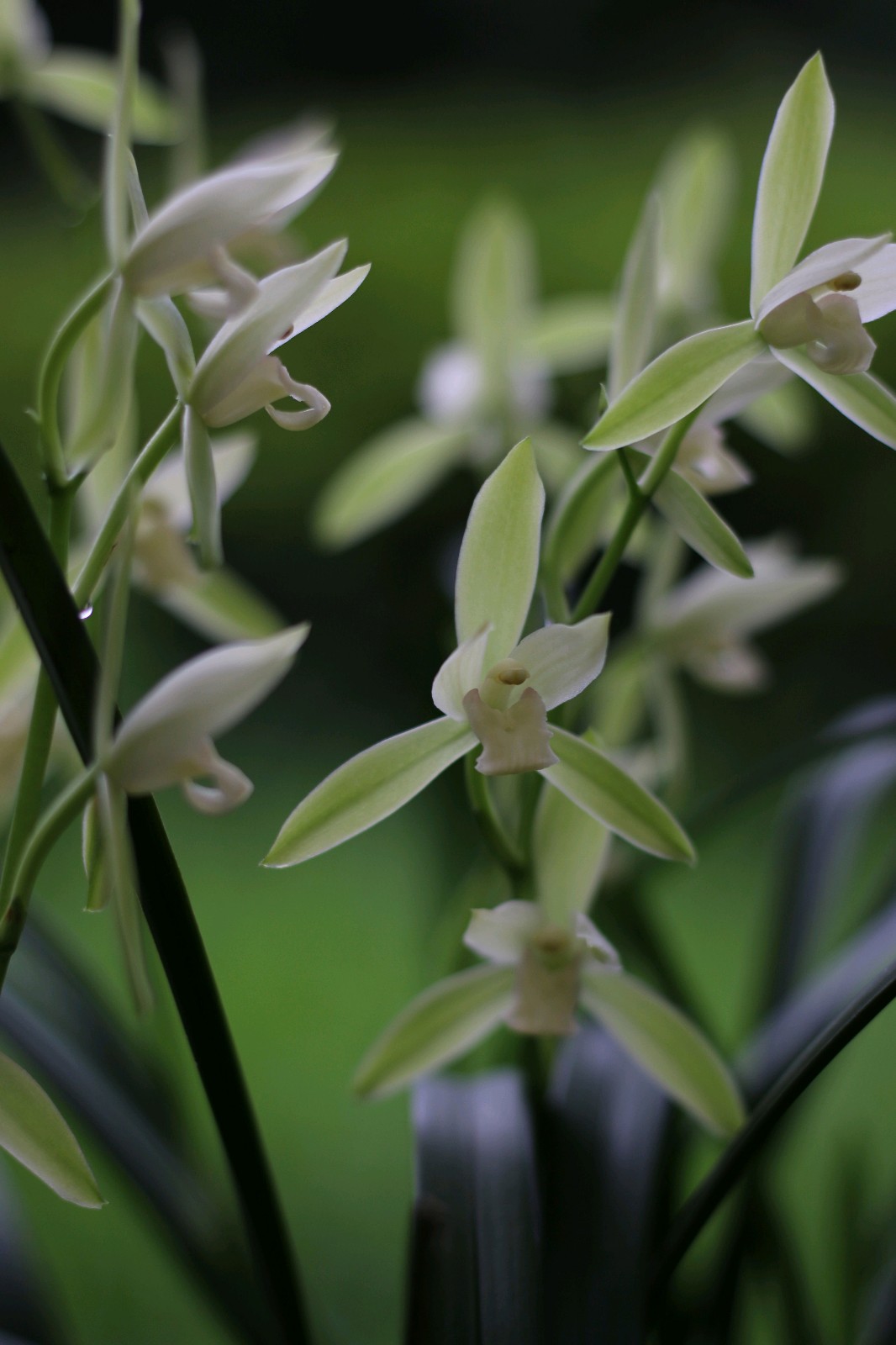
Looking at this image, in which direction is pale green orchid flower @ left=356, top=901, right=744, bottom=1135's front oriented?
toward the camera

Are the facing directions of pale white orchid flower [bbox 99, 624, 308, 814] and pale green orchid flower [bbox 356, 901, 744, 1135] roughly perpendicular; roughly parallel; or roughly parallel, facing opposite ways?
roughly perpendicular

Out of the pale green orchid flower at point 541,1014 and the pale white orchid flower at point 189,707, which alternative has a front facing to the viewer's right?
the pale white orchid flower at point 189,707

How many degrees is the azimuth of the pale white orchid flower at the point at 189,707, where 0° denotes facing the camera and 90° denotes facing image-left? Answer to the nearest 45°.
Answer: approximately 270°

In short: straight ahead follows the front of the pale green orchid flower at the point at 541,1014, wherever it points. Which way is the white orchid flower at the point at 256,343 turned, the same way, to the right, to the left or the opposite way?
to the left

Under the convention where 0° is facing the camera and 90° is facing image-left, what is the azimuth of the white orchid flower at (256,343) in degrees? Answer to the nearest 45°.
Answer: approximately 270°

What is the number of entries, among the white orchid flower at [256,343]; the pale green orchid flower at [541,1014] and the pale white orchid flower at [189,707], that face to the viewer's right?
2
